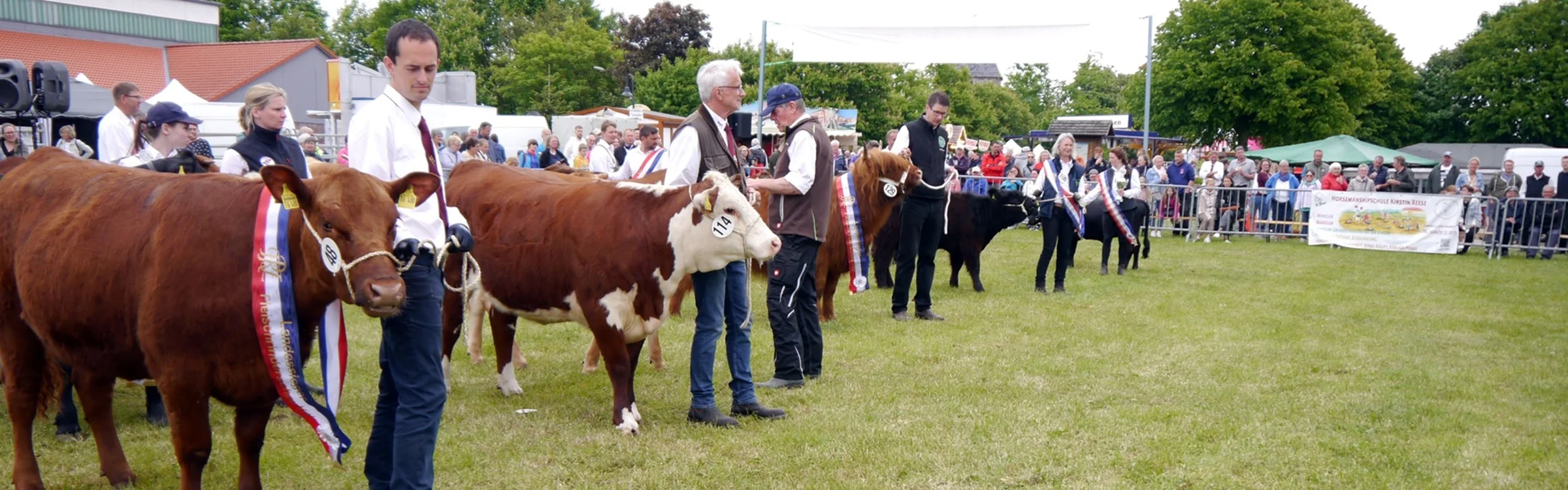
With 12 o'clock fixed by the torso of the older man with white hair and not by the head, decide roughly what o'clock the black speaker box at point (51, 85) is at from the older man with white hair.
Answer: The black speaker box is roughly at 7 o'clock from the older man with white hair.

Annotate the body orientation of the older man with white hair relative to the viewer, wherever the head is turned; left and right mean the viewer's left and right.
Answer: facing to the right of the viewer

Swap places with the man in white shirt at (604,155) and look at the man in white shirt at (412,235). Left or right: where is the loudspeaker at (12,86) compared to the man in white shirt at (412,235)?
right

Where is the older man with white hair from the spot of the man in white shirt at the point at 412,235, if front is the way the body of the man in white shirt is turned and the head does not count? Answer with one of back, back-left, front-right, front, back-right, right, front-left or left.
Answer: left

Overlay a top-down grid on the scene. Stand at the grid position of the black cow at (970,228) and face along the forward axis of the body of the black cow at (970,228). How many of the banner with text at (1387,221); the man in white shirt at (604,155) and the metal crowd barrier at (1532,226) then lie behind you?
1

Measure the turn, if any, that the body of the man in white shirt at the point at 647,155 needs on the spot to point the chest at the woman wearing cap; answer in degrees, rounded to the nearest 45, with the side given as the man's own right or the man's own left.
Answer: approximately 90° to the man's own right

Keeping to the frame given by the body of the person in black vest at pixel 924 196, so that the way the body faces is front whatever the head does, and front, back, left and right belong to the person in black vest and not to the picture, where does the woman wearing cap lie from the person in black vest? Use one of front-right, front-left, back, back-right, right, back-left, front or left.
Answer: right
